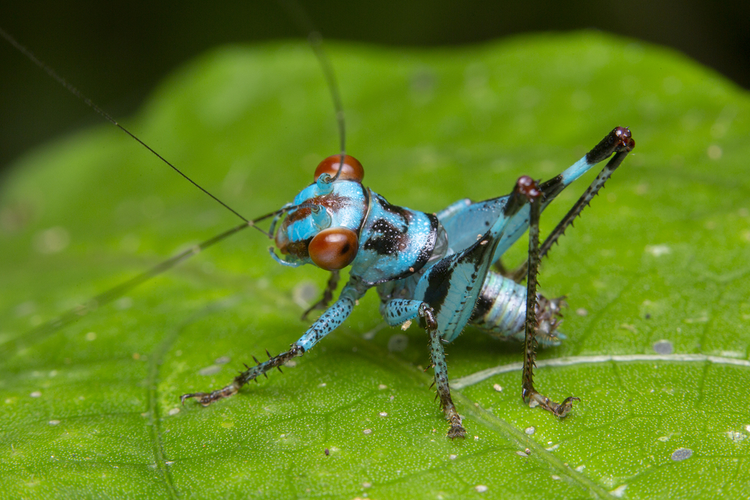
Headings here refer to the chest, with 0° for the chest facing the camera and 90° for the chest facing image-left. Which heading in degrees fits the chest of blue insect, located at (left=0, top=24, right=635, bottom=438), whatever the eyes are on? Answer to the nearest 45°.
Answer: approximately 45°
